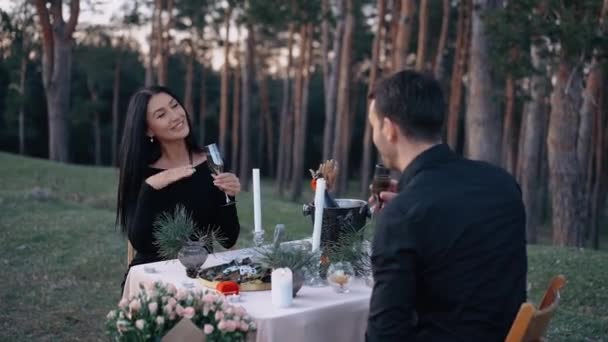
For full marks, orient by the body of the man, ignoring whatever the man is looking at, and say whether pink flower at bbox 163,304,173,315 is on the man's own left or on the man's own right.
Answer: on the man's own left

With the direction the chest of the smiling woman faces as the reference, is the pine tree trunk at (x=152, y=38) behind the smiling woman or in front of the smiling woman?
behind

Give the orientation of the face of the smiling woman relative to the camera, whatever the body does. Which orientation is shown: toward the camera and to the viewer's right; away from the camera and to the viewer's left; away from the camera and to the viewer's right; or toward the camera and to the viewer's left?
toward the camera and to the viewer's right

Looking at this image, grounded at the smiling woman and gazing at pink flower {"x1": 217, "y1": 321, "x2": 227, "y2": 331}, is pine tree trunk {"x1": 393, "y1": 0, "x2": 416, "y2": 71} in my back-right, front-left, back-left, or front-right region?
back-left

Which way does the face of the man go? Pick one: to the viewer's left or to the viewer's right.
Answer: to the viewer's left

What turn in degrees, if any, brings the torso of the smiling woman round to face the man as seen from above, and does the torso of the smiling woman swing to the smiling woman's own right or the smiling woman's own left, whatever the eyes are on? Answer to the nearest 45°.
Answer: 0° — they already face them

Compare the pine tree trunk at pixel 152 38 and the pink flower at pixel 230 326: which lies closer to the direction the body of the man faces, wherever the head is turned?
the pine tree trunk

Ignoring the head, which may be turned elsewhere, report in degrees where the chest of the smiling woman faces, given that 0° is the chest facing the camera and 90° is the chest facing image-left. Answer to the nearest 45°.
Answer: approximately 315°

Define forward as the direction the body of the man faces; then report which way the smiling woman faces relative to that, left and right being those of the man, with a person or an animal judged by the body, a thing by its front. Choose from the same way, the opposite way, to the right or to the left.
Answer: the opposite way

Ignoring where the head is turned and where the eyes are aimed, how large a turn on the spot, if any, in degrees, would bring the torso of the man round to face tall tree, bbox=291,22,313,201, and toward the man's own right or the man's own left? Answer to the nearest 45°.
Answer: approximately 45° to the man's own right

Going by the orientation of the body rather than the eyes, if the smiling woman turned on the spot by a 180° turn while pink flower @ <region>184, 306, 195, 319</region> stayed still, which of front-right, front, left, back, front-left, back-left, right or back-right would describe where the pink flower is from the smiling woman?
back-left

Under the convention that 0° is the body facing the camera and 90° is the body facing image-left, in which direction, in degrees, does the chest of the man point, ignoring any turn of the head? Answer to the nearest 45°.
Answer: approximately 135°

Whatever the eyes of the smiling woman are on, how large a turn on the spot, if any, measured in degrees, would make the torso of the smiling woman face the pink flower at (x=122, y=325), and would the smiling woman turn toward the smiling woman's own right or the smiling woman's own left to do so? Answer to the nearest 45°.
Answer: approximately 45° to the smiling woman's own right
